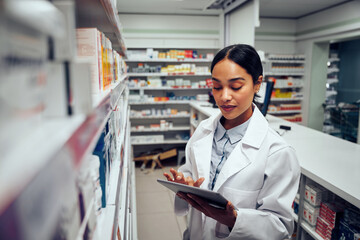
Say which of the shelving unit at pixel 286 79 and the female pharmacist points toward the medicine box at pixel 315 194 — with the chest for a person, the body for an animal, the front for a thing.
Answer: the shelving unit

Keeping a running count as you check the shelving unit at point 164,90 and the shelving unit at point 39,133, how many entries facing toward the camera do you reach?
1

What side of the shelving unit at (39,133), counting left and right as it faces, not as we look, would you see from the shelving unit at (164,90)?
left

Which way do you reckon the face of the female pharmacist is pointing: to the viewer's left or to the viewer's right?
to the viewer's left

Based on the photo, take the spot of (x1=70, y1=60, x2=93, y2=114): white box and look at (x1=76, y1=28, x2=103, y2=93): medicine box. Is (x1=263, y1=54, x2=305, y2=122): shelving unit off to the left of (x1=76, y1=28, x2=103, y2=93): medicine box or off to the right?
right

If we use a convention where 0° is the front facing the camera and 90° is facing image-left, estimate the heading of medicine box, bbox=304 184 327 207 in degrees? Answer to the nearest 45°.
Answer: approximately 45°

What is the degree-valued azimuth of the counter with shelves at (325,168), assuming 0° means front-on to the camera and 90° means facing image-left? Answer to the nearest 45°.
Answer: approximately 45°

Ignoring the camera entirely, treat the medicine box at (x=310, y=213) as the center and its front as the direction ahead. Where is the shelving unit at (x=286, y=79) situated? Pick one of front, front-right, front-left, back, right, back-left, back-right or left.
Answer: back-right

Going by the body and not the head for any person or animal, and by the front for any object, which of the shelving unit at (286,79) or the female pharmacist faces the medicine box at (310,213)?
the shelving unit

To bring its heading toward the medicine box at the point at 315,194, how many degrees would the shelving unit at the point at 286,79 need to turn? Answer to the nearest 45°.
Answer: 0° — it already faces it

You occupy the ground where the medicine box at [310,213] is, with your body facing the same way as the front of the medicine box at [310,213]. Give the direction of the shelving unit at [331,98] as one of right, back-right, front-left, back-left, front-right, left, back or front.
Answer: back-right
